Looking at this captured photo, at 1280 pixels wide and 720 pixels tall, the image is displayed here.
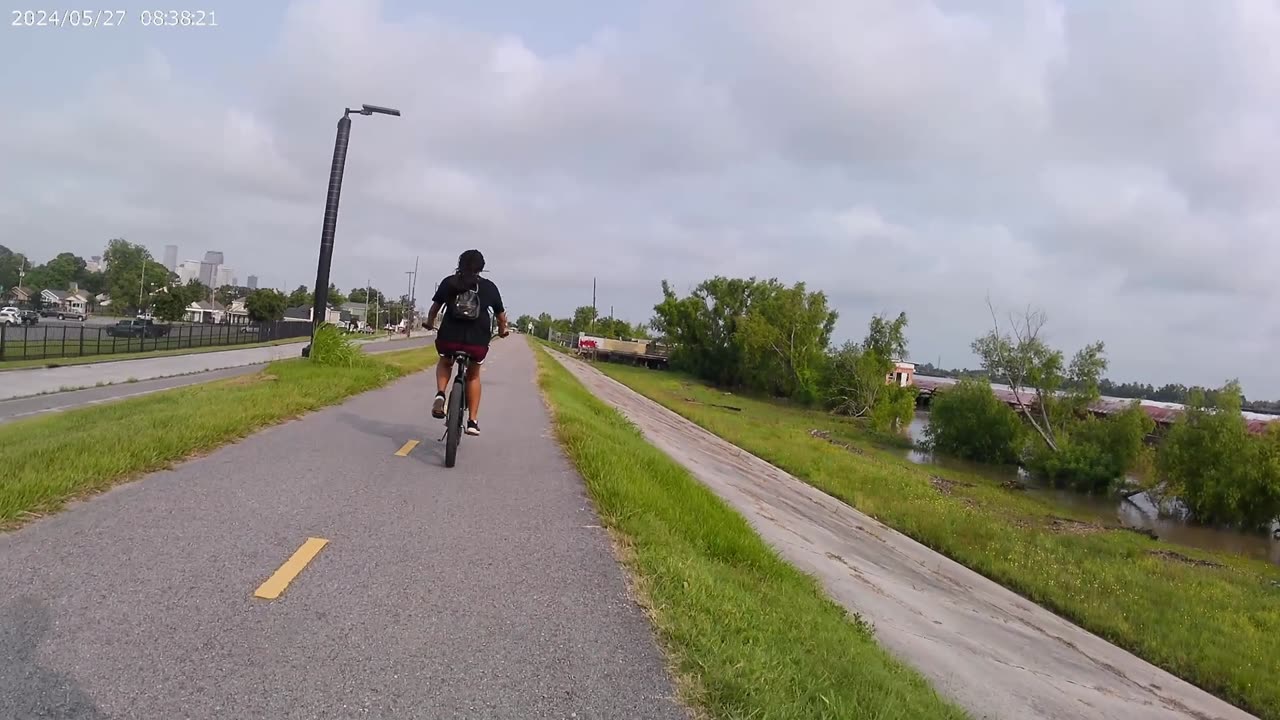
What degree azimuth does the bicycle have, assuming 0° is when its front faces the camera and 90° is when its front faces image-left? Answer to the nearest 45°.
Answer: approximately 180°

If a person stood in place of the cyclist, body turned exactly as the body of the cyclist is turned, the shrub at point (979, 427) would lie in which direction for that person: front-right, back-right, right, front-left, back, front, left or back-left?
front-right

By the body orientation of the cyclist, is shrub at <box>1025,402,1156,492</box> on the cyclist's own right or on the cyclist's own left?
on the cyclist's own right

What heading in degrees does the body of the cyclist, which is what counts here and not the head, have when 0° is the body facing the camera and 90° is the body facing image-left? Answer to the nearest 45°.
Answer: approximately 180°

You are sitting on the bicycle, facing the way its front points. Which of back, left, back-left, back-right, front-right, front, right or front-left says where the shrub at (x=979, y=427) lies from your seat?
front-right

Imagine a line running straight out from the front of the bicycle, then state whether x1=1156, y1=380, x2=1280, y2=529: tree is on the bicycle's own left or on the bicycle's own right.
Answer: on the bicycle's own right

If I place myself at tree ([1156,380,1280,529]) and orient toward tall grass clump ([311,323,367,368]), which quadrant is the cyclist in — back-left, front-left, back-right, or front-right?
front-left

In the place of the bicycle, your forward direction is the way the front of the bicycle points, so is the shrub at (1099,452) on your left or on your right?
on your right

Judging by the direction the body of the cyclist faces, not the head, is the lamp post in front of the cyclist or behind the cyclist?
in front

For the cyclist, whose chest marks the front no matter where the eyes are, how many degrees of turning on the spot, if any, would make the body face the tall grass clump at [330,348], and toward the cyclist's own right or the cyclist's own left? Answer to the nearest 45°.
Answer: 0° — they already face it

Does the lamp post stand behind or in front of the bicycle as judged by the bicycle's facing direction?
in front

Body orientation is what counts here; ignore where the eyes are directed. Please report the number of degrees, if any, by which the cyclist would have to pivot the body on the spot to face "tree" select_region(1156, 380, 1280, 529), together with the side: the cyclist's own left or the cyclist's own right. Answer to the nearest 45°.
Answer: approximately 45° to the cyclist's own right

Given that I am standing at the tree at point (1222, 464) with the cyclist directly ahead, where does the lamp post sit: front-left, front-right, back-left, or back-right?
front-right

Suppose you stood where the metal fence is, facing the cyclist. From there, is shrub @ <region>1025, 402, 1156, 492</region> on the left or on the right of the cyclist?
left
